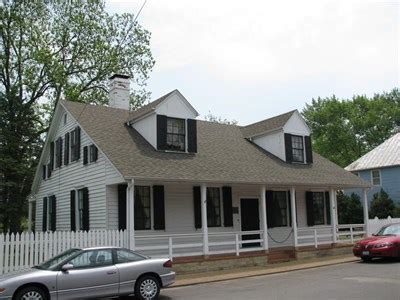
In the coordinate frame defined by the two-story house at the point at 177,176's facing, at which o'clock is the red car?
The red car is roughly at 11 o'clock from the two-story house.

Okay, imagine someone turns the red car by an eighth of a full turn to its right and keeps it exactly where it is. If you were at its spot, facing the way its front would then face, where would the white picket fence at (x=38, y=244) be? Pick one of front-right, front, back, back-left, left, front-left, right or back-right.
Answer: front-left

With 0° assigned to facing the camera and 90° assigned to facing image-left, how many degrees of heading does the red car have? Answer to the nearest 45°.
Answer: approximately 45°

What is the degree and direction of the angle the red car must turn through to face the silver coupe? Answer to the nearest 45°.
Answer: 0° — it already faces it

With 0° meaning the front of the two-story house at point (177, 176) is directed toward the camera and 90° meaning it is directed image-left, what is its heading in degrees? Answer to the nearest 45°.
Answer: approximately 315°

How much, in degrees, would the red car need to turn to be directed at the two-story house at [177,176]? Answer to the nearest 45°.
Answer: approximately 45° to its right

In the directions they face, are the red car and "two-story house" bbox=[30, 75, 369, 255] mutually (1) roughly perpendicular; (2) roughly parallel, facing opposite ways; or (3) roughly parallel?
roughly perpendicular

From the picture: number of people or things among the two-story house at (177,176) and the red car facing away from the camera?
0

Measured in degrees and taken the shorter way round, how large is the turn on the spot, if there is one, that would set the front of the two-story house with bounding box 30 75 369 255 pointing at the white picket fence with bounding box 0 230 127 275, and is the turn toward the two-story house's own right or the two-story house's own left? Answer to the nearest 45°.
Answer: approximately 90° to the two-story house's own right

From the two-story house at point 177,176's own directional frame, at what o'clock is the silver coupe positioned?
The silver coupe is roughly at 2 o'clock from the two-story house.
